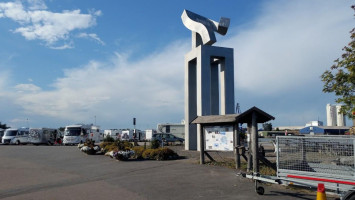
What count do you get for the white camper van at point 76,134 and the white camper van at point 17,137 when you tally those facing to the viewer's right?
0

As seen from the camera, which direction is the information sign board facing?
toward the camera

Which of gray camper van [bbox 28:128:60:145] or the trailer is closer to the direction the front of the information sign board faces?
the trailer

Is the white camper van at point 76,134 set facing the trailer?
no

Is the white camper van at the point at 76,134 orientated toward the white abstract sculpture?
no

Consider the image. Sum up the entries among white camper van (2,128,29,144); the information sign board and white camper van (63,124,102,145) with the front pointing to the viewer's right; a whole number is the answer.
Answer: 0

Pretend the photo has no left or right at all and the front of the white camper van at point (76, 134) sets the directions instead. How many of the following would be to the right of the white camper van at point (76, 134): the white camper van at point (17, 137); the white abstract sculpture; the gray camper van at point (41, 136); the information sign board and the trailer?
2

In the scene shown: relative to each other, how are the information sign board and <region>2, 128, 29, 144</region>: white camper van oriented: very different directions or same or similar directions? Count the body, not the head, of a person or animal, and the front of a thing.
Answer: same or similar directions

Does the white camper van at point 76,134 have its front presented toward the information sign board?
no

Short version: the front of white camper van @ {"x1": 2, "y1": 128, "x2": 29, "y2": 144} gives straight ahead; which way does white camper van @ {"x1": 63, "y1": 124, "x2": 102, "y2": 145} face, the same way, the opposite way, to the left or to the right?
the same way

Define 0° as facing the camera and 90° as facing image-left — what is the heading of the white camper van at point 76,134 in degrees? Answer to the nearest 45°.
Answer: approximately 45°

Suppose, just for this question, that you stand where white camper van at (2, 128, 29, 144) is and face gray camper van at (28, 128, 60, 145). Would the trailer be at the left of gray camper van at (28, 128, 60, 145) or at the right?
right

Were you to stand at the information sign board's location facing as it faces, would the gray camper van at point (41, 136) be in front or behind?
behind

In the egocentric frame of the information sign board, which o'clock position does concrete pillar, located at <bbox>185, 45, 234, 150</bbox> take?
The concrete pillar is roughly at 6 o'clock from the information sign board.

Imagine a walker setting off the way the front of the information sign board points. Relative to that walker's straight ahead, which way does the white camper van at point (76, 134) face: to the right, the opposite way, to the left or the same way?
the same way

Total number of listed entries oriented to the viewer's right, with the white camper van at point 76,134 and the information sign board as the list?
0

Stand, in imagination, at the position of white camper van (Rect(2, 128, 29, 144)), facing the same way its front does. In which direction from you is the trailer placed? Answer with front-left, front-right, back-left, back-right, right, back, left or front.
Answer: front-left

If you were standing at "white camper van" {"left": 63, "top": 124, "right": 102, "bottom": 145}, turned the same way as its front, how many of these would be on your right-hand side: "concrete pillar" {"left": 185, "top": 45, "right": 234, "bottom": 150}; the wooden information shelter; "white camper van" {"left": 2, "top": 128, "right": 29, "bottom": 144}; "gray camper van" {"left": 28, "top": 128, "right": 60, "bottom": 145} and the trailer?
2

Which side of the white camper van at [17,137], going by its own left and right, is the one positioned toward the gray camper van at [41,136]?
left
